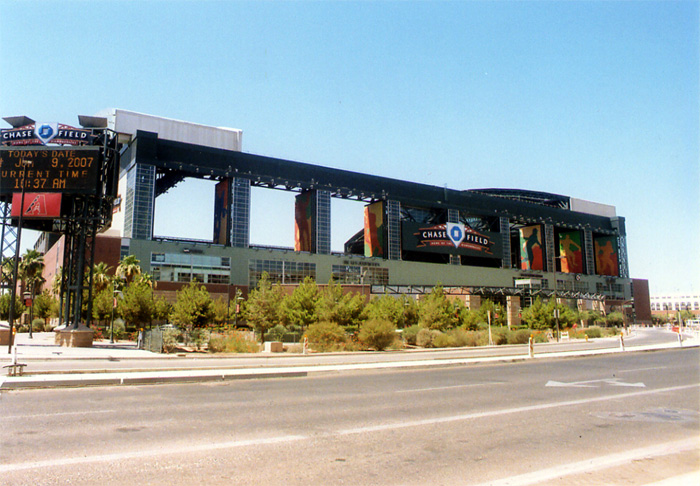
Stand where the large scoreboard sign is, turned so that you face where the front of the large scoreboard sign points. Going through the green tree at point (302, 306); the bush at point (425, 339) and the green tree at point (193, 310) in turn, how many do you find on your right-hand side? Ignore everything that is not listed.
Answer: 0

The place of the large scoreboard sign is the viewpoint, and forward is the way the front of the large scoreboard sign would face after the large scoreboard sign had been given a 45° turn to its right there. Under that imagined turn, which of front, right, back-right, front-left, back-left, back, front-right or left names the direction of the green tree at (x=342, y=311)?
back-left

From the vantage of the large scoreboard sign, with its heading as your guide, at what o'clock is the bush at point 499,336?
The bush is roughly at 9 o'clock from the large scoreboard sign.

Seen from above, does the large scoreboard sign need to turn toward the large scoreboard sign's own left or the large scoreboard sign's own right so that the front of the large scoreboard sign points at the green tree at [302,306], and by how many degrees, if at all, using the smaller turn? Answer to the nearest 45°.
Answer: approximately 90° to the large scoreboard sign's own left

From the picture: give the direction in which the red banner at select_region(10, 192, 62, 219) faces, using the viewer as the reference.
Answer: facing the viewer

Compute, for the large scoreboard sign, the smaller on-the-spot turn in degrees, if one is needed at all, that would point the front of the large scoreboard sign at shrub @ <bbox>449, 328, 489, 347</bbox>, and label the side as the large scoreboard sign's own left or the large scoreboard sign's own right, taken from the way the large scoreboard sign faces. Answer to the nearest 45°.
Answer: approximately 90° to the large scoreboard sign's own left

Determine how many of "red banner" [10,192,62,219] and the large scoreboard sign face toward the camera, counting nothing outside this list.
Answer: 2

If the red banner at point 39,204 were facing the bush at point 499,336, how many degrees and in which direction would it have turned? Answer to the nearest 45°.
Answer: approximately 90° to its left

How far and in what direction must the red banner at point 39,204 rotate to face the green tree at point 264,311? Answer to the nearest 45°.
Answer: approximately 90° to its left

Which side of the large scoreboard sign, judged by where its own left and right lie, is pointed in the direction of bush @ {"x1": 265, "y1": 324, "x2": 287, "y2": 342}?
left

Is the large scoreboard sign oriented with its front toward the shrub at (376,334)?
no

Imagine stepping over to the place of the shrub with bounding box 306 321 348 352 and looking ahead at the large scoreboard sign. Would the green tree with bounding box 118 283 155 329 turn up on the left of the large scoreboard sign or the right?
right

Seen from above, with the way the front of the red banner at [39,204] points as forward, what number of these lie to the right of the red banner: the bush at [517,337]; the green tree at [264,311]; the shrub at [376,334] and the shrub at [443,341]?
0

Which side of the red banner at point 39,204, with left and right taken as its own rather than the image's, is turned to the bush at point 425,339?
left

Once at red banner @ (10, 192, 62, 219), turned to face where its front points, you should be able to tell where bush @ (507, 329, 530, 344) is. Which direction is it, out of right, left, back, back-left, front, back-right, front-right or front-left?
left

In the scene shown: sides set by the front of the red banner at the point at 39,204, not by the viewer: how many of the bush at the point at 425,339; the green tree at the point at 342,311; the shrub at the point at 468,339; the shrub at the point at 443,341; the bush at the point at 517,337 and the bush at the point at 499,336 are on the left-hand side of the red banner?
6

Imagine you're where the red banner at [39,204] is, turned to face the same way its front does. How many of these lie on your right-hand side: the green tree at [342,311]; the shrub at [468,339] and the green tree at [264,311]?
0

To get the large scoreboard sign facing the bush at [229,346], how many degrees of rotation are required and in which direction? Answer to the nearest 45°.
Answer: approximately 90° to its left

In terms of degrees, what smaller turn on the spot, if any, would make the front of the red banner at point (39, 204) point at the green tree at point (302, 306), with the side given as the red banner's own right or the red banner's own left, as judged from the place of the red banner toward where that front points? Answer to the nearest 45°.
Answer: approximately 90° to the red banner's own left

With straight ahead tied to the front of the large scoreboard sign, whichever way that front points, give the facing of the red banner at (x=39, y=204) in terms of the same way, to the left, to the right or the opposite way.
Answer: the same way

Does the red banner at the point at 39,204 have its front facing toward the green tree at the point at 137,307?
no
